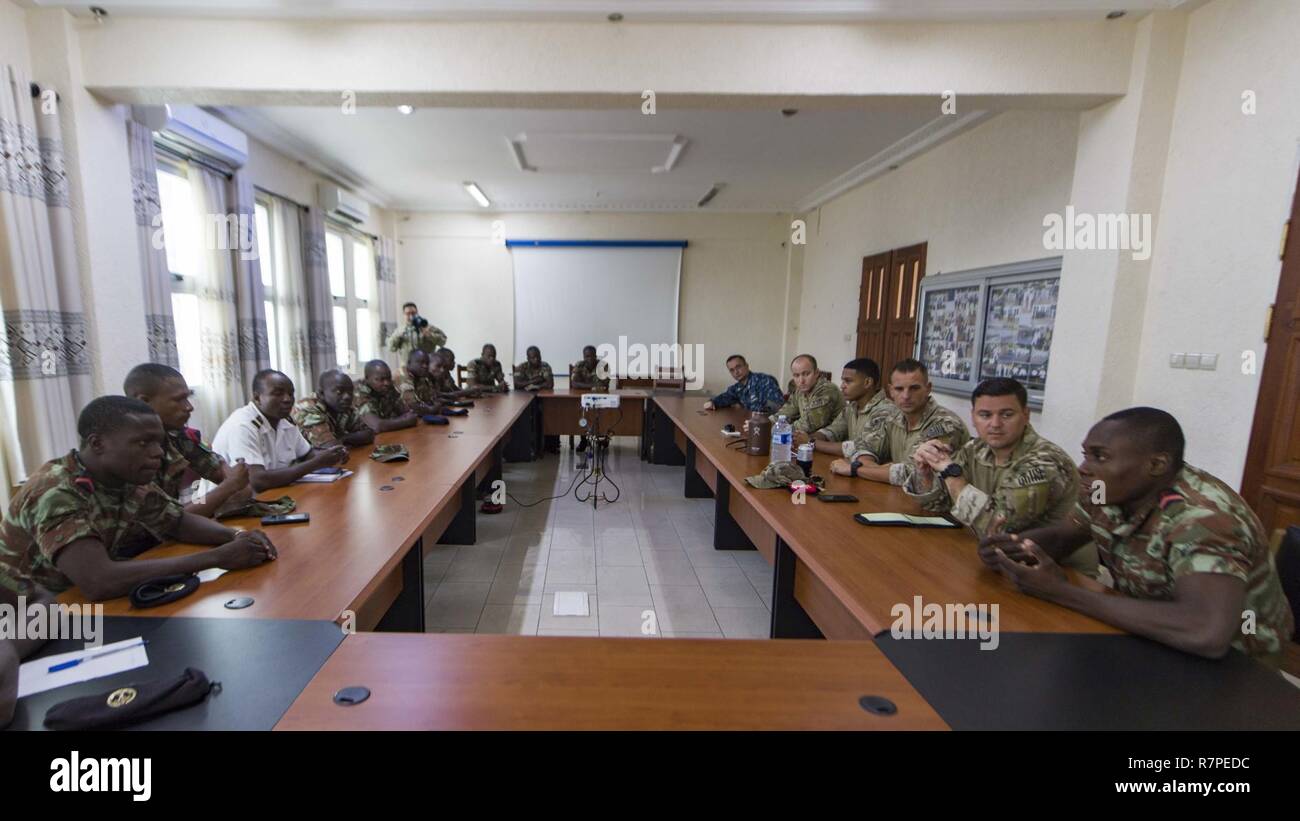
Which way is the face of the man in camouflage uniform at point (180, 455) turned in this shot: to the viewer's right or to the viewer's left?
to the viewer's right

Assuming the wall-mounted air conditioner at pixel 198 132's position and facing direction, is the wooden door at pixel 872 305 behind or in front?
in front

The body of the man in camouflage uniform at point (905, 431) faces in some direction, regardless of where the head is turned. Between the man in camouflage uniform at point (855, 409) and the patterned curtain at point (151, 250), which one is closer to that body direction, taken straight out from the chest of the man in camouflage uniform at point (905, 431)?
the patterned curtain

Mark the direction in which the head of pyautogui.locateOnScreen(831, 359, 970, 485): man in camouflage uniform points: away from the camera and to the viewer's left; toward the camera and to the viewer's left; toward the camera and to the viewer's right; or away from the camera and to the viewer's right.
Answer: toward the camera and to the viewer's left

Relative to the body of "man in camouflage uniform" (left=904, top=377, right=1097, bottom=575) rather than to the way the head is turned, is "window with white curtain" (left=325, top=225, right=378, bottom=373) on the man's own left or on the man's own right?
on the man's own right

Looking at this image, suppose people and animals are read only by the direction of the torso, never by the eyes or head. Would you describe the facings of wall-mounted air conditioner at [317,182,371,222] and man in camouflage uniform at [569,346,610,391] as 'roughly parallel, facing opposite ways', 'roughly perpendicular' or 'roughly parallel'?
roughly perpendicular

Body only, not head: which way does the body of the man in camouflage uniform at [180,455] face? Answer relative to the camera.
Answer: to the viewer's right

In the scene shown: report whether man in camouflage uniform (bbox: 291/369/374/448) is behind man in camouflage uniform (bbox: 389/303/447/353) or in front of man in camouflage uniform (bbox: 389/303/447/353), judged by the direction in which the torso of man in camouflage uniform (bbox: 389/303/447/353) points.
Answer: in front

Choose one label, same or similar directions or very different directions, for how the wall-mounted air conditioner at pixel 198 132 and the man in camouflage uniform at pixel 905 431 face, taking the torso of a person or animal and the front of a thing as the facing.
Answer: very different directions

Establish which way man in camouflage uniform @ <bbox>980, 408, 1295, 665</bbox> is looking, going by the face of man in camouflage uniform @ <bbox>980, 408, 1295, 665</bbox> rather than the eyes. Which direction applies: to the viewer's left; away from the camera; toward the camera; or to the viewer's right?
to the viewer's left

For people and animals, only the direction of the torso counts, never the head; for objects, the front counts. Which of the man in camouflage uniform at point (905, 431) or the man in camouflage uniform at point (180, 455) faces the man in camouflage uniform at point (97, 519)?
the man in camouflage uniform at point (905, 431)

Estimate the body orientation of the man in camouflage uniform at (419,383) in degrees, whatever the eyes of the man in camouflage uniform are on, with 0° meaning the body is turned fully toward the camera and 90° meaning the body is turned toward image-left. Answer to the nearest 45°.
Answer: approximately 315°

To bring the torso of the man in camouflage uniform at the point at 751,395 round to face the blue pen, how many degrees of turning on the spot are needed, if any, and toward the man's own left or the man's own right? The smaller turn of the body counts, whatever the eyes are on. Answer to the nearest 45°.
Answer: approximately 45° to the man's own left

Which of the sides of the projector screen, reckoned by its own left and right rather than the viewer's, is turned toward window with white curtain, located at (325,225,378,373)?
right

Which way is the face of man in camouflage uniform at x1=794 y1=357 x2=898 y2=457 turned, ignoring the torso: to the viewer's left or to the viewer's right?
to the viewer's left

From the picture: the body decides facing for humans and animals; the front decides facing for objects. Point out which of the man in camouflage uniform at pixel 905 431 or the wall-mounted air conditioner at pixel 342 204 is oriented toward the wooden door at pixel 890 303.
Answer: the wall-mounted air conditioner

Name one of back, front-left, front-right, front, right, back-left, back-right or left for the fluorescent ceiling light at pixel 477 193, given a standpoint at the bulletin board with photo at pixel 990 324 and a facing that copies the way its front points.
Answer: front-right
